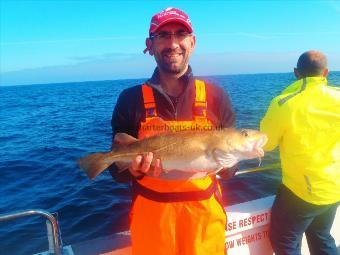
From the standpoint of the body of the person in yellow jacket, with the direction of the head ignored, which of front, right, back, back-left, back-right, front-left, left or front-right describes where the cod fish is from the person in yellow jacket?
back-left

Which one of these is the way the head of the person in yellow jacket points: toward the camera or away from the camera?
away from the camera

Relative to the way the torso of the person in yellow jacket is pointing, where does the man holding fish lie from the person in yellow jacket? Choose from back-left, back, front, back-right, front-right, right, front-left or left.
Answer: back-left

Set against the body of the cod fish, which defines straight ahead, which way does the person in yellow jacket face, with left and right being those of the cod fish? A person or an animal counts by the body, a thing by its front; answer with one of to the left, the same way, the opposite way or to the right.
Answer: to the left

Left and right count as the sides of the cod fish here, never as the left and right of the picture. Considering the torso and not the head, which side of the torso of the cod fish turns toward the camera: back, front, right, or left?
right

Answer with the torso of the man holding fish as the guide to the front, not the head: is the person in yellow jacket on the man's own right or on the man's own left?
on the man's own left

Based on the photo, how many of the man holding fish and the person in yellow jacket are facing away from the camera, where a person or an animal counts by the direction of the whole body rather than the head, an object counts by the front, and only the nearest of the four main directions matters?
1

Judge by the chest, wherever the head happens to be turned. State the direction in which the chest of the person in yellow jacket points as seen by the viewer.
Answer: away from the camera

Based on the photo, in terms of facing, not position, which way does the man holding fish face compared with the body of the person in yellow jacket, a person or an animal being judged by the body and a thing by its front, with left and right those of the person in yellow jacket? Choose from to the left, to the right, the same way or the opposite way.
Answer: the opposite way

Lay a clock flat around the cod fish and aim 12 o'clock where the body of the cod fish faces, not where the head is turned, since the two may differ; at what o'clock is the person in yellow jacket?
The person in yellow jacket is roughly at 11 o'clock from the cod fish.
